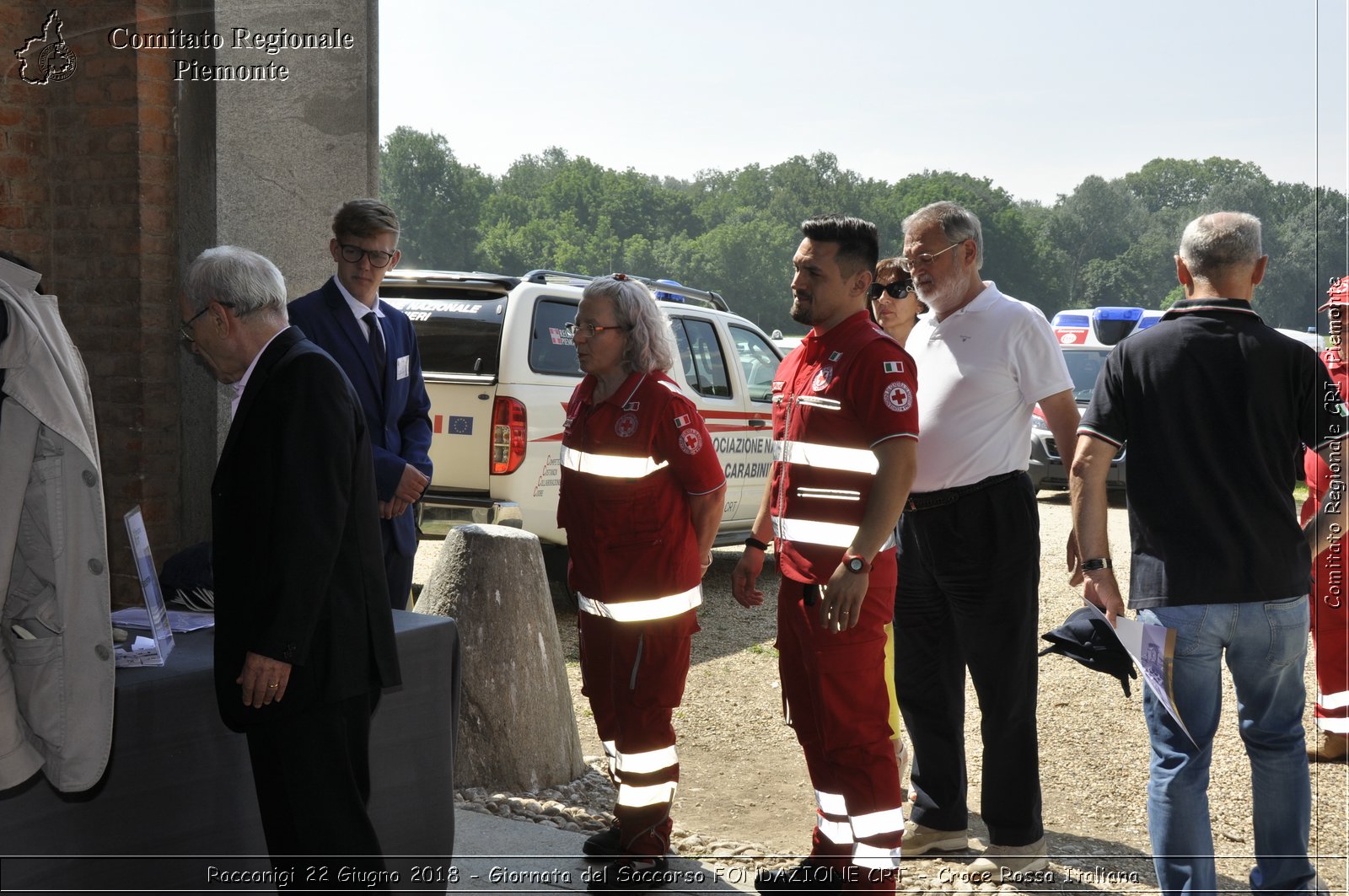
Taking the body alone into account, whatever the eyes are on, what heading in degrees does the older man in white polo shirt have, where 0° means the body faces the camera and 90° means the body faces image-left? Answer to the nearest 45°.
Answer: approximately 45°

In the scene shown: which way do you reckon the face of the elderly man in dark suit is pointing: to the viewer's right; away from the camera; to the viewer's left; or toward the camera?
to the viewer's left

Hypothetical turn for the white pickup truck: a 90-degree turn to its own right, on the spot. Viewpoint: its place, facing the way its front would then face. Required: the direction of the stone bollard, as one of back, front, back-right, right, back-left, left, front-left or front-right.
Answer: front-right

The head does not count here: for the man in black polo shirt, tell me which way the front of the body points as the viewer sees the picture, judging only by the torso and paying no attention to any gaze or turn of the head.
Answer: away from the camera

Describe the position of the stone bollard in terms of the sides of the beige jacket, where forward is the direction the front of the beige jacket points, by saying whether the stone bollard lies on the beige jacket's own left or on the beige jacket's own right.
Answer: on the beige jacket's own left

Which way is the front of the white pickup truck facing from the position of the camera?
facing away from the viewer and to the right of the viewer

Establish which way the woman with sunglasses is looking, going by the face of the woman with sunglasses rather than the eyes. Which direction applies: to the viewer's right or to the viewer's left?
to the viewer's left

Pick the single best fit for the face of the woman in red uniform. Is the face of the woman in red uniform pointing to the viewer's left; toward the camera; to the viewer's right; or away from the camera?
to the viewer's left

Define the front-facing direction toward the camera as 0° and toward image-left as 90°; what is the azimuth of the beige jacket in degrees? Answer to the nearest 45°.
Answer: approximately 315°

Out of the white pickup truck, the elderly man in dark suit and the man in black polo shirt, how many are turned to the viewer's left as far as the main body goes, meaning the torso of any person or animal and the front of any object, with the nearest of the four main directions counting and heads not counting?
1
